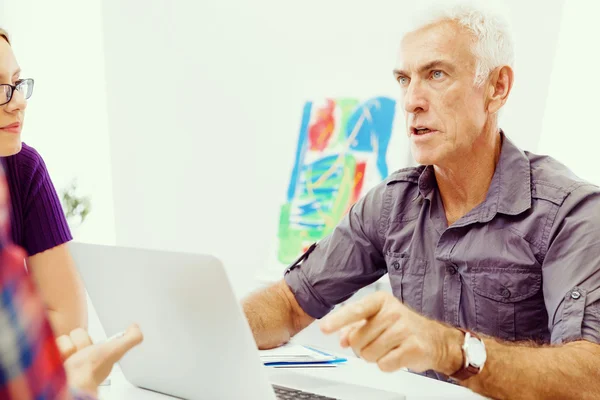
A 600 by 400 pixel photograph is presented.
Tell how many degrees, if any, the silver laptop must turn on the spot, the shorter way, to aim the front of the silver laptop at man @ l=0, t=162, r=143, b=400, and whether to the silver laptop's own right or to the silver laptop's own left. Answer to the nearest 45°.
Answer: approximately 135° to the silver laptop's own right

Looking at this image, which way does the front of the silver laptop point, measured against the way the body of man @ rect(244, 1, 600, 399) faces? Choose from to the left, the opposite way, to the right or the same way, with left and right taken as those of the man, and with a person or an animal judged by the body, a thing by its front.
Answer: the opposite way

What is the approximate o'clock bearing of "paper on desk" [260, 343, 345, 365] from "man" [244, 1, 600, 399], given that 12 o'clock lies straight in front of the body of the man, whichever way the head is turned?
The paper on desk is roughly at 12 o'clock from the man.

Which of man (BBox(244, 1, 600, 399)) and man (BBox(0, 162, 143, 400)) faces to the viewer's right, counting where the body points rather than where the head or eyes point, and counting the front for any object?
man (BBox(0, 162, 143, 400))

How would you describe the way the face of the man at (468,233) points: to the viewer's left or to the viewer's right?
to the viewer's left

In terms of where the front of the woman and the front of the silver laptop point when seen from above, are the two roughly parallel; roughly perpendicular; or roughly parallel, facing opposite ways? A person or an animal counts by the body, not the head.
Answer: roughly perpendicular

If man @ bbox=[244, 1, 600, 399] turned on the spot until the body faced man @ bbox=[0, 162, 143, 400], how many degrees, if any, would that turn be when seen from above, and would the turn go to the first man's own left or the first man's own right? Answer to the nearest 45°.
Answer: approximately 45° to the first man's own left

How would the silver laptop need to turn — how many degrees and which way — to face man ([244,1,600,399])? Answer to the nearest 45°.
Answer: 0° — it already faces them

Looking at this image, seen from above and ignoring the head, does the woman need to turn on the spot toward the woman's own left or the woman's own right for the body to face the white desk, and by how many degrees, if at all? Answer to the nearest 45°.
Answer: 0° — they already face it

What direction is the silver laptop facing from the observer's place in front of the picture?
facing away from the viewer and to the right of the viewer

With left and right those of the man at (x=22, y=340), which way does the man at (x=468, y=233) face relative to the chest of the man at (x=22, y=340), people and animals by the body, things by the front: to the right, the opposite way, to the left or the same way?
the opposite way
